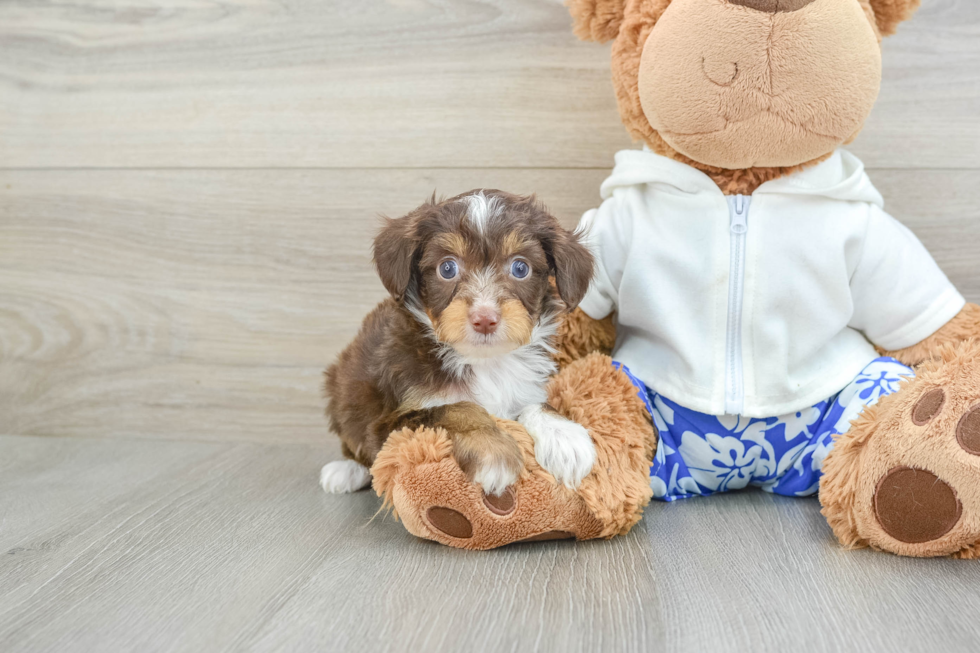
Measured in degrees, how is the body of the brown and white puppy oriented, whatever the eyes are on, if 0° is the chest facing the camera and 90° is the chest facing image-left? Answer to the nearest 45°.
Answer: approximately 315°

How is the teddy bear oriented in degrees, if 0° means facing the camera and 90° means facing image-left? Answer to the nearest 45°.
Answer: approximately 0°
